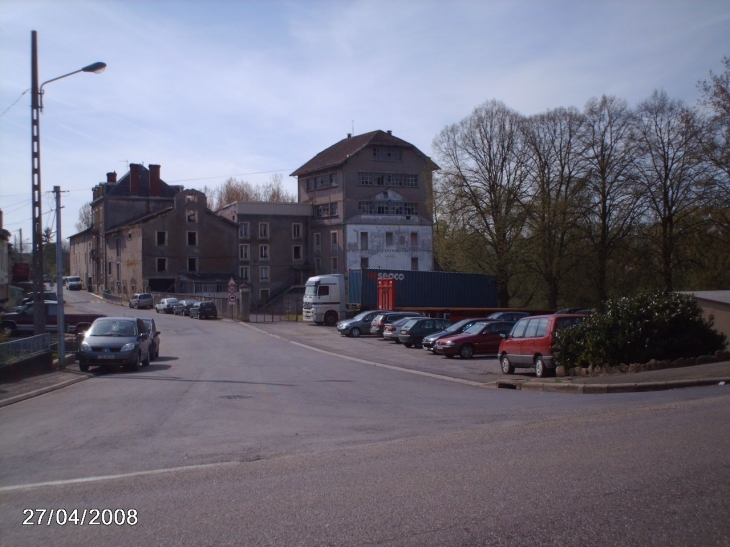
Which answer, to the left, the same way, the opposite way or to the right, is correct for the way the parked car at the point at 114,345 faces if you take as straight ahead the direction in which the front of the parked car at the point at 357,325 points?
to the left

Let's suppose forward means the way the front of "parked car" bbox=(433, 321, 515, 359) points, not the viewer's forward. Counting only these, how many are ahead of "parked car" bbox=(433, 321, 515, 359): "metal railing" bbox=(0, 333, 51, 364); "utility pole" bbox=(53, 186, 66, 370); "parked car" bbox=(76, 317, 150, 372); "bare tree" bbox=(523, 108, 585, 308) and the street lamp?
4

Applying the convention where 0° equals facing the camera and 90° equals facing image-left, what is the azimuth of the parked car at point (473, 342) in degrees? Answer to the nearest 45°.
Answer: approximately 45°

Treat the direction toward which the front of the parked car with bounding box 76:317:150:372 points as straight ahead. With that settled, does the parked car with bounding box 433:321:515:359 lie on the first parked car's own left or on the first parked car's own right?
on the first parked car's own left

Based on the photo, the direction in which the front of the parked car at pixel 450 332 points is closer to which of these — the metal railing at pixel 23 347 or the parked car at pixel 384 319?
the metal railing

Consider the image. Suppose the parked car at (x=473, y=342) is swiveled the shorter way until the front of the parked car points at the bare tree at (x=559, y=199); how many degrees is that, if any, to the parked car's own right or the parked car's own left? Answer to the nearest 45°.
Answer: approximately 135° to the parked car's own right

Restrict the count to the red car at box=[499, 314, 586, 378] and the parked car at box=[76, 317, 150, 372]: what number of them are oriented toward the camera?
1

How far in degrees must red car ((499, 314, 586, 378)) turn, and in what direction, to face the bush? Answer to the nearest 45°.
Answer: approximately 135° to its right
